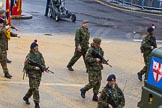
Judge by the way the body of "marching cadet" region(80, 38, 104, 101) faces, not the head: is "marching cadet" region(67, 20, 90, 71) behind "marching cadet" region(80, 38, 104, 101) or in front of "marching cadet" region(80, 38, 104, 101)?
behind

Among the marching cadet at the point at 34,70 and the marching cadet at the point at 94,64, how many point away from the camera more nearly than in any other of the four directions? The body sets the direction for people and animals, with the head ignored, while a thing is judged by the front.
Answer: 0

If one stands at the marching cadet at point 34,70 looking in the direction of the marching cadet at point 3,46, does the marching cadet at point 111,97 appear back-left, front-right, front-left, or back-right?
back-right
